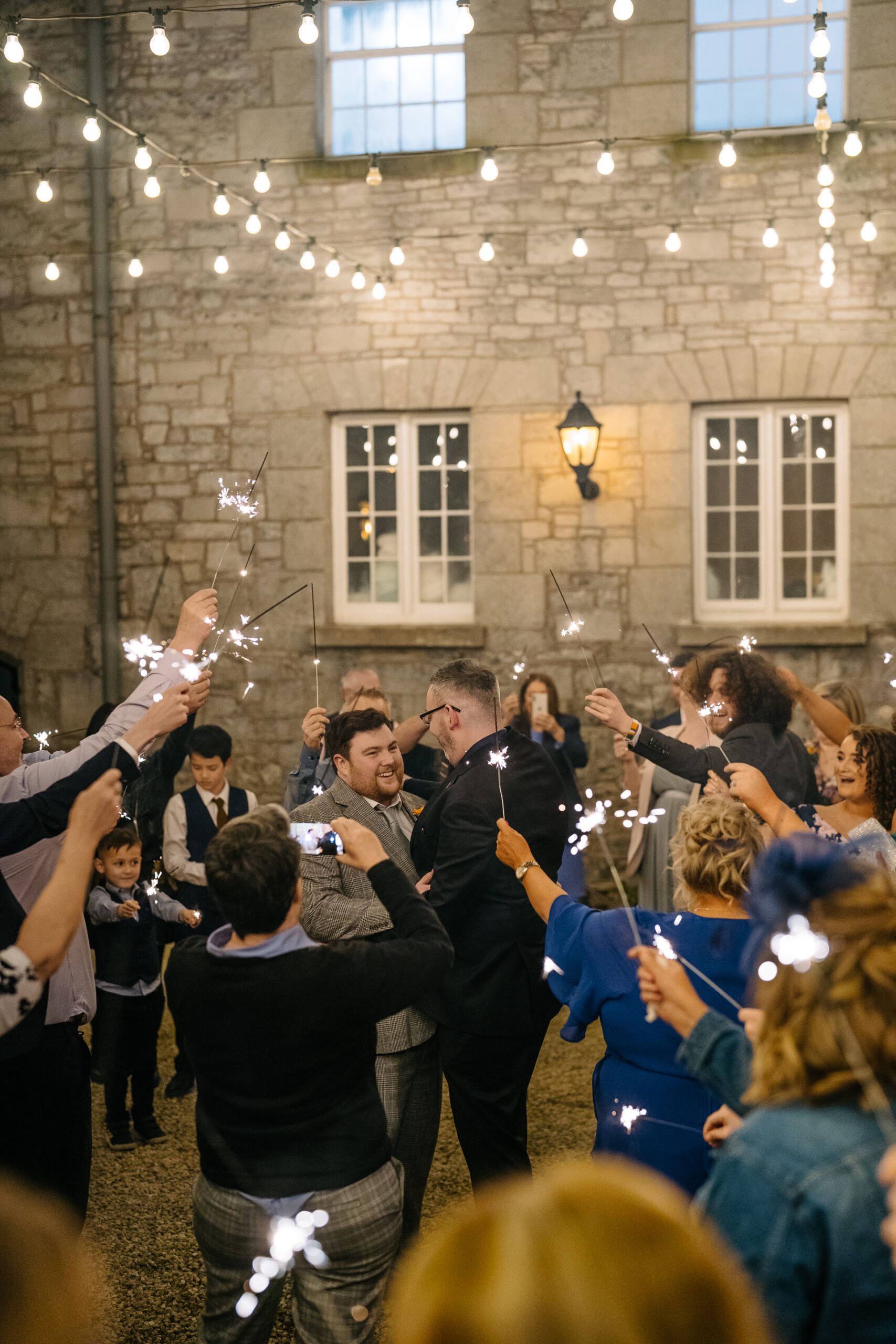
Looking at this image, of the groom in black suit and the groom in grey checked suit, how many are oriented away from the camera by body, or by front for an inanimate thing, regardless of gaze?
0

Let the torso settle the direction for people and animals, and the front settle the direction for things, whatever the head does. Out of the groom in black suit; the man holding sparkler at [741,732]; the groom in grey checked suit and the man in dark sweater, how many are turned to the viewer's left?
2

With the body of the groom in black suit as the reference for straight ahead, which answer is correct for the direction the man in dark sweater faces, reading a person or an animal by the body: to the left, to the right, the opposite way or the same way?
to the right

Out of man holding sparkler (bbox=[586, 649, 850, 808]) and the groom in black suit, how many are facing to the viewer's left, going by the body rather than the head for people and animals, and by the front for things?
2

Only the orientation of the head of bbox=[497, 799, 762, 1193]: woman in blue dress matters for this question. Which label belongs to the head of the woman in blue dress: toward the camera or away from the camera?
away from the camera

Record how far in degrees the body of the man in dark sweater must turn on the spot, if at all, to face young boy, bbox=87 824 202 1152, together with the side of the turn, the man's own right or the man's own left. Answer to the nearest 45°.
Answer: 0° — they already face them

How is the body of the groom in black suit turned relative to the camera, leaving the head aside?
to the viewer's left

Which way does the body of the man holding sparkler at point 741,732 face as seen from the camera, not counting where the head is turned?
to the viewer's left

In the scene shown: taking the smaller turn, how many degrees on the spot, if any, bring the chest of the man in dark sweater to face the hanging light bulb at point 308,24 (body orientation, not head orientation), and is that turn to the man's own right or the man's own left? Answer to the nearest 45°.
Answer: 0° — they already face it

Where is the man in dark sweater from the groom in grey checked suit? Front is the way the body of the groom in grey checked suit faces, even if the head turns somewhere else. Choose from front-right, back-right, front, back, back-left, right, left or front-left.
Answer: front-right

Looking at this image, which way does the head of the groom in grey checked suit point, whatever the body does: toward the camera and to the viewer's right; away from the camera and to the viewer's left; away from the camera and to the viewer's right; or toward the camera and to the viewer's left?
toward the camera and to the viewer's right

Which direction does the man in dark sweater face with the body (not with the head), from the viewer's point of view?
away from the camera

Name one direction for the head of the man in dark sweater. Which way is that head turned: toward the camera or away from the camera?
away from the camera

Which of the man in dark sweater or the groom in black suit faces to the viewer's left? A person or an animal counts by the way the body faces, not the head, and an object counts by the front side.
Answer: the groom in black suit

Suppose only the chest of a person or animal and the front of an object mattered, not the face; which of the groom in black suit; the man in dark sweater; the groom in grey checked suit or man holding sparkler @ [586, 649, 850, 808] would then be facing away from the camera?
the man in dark sweater
